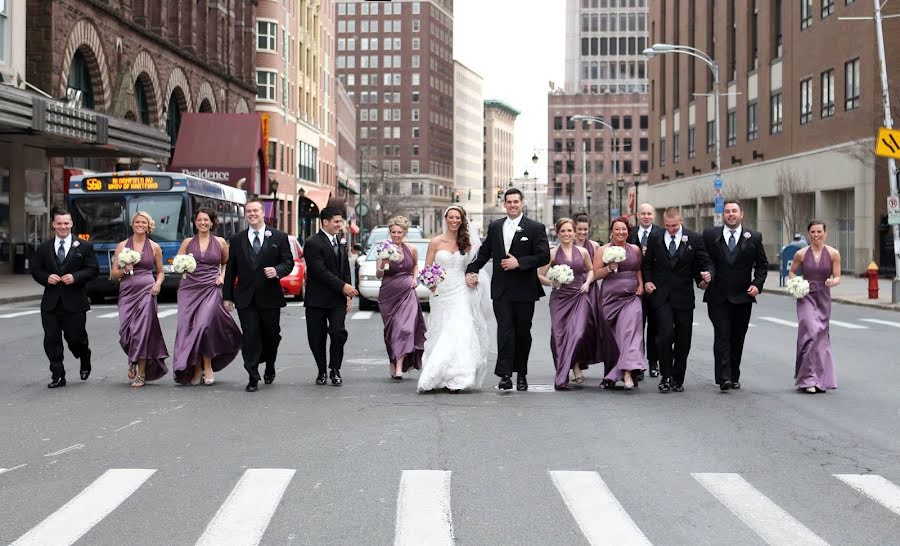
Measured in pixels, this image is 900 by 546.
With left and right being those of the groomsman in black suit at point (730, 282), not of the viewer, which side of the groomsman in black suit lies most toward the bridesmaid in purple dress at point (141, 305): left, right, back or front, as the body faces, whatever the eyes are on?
right

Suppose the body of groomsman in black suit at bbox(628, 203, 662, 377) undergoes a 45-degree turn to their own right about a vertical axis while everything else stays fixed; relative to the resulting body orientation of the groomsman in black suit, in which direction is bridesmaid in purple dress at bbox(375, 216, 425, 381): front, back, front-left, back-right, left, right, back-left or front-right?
front-right

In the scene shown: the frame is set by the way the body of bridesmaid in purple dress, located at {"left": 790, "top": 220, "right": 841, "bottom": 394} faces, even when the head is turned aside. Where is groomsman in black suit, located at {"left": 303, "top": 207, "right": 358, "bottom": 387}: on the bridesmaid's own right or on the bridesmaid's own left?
on the bridesmaid's own right

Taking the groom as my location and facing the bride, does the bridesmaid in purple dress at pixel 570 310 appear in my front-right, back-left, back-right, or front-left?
back-right

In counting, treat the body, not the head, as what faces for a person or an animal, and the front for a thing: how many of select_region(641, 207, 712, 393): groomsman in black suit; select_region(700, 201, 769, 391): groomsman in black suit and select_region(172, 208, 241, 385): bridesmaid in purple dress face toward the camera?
3

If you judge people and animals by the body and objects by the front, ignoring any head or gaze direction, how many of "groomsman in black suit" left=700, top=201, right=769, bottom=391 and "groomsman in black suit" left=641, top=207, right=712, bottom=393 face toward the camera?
2

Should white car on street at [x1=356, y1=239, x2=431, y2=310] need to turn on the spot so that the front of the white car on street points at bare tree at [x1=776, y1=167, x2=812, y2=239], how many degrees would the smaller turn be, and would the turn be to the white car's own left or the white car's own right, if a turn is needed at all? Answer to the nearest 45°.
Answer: approximately 135° to the white car's own left

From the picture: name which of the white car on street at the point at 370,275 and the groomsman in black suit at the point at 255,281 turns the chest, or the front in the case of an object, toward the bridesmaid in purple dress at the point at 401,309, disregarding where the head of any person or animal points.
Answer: the white car on street

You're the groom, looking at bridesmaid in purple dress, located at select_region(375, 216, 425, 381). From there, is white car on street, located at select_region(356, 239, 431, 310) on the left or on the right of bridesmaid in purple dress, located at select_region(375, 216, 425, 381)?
right

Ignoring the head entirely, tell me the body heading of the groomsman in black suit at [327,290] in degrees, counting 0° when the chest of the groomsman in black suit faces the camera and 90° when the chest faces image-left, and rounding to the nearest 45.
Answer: approximately 315°

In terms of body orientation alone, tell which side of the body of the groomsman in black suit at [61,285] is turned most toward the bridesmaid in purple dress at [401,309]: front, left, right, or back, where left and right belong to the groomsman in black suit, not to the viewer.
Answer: left

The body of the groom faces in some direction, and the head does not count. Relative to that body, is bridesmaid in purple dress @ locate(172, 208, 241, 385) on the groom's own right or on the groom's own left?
on the groom's own right

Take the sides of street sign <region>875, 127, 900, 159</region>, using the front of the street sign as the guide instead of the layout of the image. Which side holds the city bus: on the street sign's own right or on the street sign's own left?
on the street sign's own right
